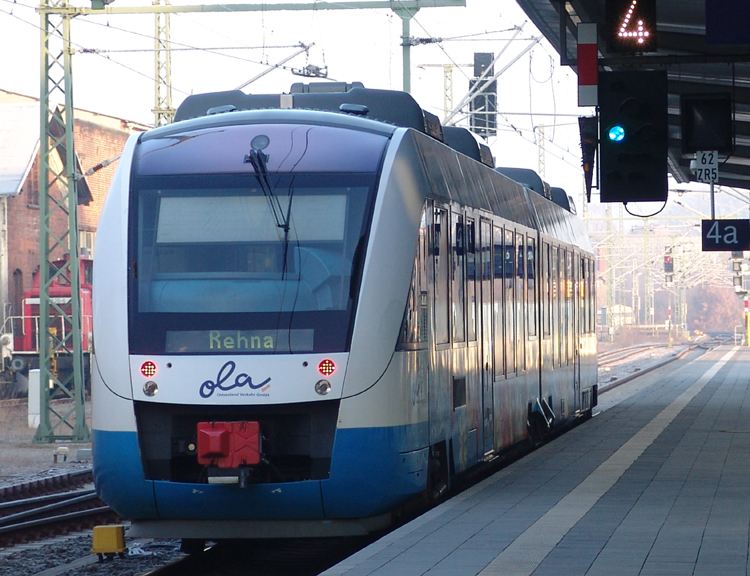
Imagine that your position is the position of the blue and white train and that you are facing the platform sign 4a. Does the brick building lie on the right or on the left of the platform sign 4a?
left

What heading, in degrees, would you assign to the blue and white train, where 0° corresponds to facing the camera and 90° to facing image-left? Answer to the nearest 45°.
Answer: approximately 0°

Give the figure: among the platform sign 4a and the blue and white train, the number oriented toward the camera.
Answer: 2

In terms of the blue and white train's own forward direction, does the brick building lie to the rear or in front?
to the rear

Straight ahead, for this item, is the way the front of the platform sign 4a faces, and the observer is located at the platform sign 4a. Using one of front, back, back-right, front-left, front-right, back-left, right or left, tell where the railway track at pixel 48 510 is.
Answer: front-right

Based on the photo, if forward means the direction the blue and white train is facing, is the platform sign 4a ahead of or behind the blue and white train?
behind

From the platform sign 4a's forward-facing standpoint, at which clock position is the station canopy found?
The station canopy is roughly at 12 o'clock from the platform sign 4a.
